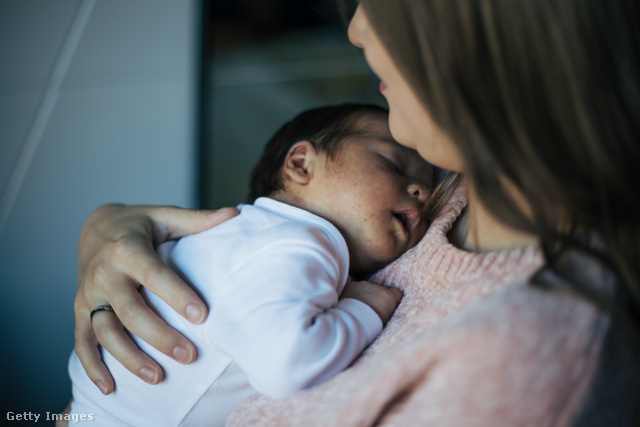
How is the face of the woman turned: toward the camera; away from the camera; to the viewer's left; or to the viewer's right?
to the viewer's left

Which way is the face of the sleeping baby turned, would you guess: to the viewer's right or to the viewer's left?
to the viewer's right

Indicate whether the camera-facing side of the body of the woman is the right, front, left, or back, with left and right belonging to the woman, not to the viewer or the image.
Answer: left
